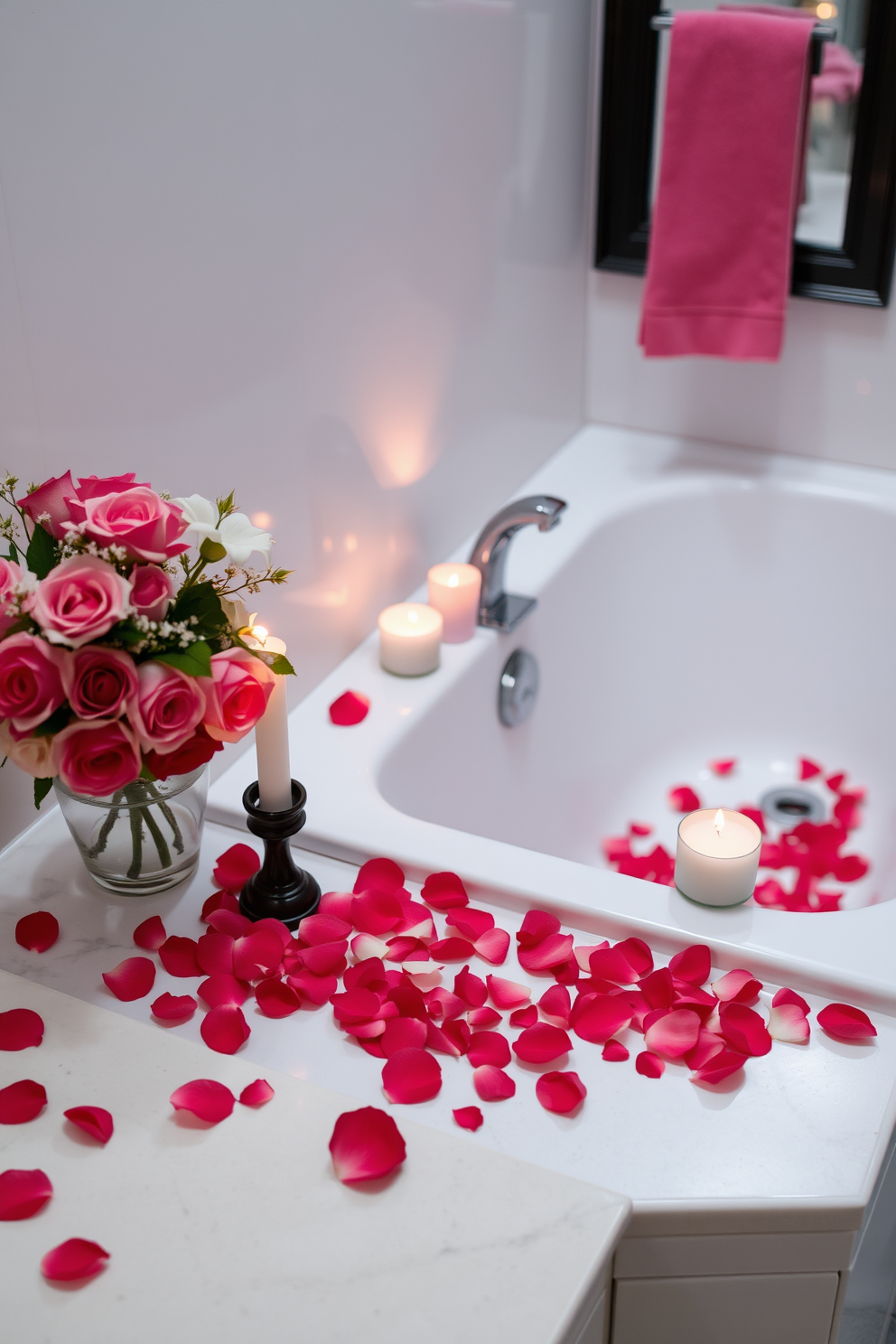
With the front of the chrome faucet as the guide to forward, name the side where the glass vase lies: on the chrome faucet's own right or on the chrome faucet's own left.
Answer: on the chrome faucet's own right

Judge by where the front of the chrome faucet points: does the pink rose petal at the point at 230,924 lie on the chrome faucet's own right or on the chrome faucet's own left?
on the chrome faucet's own right

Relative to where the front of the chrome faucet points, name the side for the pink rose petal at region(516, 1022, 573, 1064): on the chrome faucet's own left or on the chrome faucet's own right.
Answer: on the chrome faucet's own right

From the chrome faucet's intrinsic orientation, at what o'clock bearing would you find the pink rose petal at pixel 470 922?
The pink rose petal is roughly at 3 o'clock from the chrome faucet.

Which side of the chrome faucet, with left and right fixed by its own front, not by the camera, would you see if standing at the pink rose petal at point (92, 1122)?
right

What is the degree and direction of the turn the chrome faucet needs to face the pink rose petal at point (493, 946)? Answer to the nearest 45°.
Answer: approximately 90° to its right

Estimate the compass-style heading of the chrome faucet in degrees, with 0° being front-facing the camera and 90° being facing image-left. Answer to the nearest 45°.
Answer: approximately 270°

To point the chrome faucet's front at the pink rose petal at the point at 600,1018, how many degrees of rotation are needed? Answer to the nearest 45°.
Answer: approximately 90° to its right

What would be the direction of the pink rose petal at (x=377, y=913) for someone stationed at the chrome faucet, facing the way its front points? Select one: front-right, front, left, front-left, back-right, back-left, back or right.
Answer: right

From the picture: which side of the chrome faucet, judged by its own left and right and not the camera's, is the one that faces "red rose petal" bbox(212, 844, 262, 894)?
right

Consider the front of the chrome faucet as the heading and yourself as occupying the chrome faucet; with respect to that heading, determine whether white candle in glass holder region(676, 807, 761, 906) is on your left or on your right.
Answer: on your right
